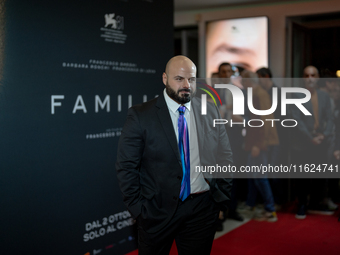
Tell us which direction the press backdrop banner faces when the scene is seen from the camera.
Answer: facing the viewer and to the right of the viewer
